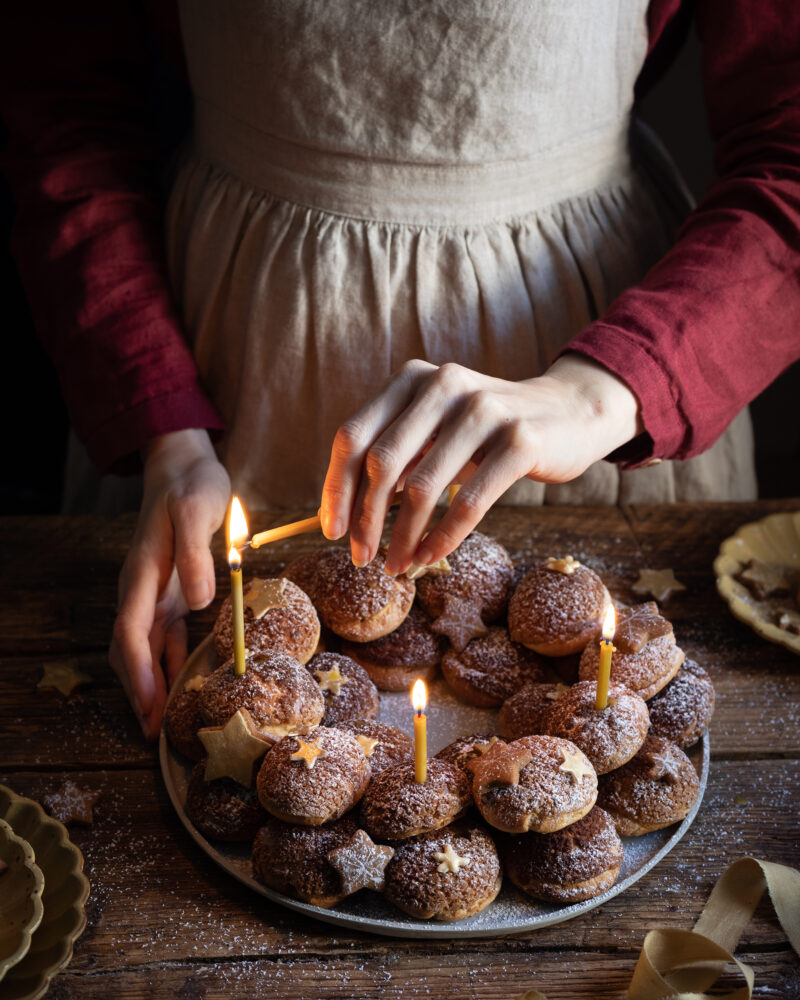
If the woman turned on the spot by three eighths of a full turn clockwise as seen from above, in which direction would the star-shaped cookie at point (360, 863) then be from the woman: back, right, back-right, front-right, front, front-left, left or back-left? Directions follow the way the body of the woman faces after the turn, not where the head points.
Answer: back-left

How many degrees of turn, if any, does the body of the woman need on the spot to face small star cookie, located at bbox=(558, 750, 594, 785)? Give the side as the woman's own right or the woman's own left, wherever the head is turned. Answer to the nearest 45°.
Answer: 0° — they already face it

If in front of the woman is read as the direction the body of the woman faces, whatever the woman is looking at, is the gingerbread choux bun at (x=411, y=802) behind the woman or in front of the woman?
in front

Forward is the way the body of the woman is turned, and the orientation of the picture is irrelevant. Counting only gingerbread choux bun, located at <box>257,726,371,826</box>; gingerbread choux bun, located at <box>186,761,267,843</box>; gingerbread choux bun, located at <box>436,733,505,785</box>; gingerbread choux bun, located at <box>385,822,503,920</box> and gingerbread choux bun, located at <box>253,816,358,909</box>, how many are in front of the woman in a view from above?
5

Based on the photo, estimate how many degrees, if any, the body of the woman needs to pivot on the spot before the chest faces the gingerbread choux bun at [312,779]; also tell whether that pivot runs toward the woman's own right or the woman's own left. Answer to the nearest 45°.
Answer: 0° — they already face it

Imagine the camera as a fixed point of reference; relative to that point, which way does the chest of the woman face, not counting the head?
toward the camera

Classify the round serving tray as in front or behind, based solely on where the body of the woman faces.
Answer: in front
